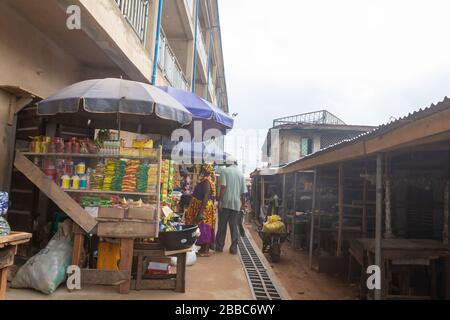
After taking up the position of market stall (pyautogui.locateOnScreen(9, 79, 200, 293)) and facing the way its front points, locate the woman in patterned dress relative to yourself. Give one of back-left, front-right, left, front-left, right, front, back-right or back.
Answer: back-left

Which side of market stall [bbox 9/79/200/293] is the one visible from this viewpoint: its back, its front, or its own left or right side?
front

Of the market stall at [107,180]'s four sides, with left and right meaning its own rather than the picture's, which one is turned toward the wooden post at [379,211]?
left

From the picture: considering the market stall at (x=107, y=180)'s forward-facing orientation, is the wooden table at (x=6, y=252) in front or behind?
in front

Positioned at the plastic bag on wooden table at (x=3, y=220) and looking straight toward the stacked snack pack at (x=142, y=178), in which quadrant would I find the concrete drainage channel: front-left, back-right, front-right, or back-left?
front-right

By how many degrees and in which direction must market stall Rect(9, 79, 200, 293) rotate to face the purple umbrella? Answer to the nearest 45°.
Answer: approximately 135° to its left

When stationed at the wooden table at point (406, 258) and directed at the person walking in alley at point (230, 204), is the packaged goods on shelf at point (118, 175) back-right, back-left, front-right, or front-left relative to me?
front-left

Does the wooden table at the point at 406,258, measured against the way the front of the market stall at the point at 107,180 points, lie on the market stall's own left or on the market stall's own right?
on the market stall's own left
